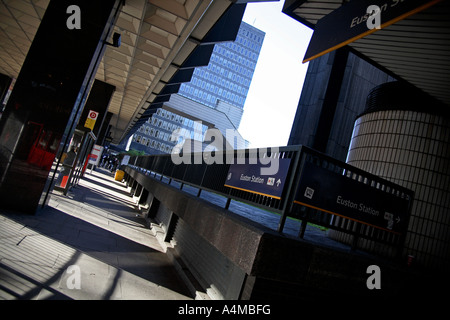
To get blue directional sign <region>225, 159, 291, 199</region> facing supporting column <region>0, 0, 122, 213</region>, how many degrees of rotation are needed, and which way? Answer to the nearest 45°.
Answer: approximately 45° to its right

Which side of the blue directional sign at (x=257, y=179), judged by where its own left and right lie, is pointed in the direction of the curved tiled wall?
back

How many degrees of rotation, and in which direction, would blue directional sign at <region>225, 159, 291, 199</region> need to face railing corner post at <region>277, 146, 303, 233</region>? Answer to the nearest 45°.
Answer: approximately 90° to its left

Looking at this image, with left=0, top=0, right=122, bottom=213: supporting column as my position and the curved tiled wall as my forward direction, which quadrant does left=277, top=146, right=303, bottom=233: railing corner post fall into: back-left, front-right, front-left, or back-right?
front-right

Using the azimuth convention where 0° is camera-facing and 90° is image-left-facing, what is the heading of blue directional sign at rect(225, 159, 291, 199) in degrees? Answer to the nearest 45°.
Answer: approximately 45°
